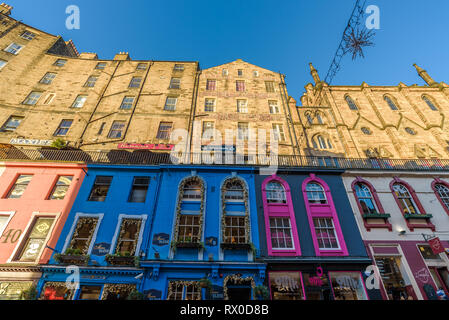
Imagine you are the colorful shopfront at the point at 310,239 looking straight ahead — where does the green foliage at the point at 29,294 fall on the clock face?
The green foliage is roughly at 2 o'clock from the colorful shopfront.

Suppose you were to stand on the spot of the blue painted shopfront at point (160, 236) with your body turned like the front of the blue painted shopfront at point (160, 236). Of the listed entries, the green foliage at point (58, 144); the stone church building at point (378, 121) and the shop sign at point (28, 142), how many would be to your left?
1

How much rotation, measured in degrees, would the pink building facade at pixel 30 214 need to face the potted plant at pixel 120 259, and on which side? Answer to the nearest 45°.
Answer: approximately 45° to its left

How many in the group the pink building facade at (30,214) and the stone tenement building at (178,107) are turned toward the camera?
2

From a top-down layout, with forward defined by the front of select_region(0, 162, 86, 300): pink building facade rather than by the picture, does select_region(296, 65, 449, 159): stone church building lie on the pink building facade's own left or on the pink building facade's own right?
on the pink building facade's own left

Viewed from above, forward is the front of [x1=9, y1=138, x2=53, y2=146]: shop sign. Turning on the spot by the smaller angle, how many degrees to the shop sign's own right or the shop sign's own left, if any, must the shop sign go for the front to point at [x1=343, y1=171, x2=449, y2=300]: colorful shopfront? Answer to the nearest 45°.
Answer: approximately 45° to the shop sign's own left

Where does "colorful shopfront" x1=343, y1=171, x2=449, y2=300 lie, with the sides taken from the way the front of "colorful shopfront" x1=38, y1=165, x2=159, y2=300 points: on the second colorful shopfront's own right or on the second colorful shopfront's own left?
on the second colorful shopfront's own left
